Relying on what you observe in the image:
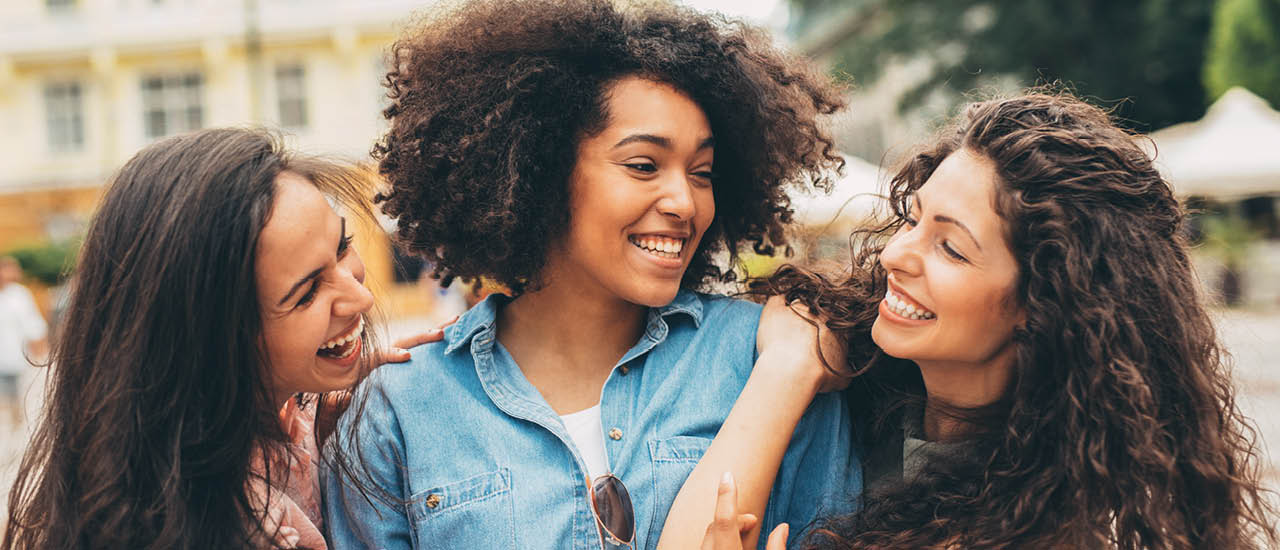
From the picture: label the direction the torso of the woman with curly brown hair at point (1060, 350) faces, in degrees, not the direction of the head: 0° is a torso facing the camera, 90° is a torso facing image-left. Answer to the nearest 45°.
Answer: approximately 45°

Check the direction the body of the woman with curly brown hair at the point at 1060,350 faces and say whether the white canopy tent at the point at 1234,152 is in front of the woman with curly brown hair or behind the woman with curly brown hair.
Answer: behind

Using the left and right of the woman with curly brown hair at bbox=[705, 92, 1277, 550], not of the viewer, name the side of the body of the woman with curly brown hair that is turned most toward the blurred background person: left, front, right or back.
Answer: right

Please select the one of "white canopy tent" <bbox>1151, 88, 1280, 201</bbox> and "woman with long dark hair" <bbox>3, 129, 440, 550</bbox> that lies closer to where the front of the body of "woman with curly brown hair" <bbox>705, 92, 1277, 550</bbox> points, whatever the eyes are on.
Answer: the woman with long dark hair

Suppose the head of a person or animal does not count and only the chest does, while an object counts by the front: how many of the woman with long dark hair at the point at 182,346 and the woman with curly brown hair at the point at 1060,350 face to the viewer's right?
1

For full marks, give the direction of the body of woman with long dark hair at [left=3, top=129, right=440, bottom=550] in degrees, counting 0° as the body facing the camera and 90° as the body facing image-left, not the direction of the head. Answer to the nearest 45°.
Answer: approximately 270°

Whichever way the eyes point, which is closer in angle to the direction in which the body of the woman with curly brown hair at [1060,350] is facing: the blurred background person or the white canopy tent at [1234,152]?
the blurred background person

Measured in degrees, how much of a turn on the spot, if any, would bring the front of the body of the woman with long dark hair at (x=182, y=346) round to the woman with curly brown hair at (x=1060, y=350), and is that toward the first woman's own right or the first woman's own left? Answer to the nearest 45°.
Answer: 0° — they already face them

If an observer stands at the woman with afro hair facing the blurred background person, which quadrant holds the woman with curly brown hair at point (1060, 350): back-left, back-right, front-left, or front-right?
back-right

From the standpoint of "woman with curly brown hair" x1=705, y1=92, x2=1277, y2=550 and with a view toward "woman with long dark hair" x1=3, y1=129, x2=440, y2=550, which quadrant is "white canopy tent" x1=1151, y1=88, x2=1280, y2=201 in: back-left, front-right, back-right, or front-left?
back-right

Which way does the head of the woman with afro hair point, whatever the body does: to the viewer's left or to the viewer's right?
to the viewer's right

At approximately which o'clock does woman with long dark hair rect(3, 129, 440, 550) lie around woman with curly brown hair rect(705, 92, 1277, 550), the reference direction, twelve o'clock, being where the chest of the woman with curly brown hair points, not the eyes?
The woman with long dark hair is roughly at 1 o'clock from the woman with curly brown hair.
